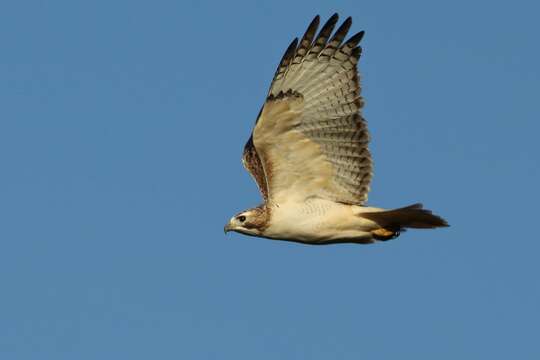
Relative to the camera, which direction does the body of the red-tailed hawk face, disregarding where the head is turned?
to the viewer's left
